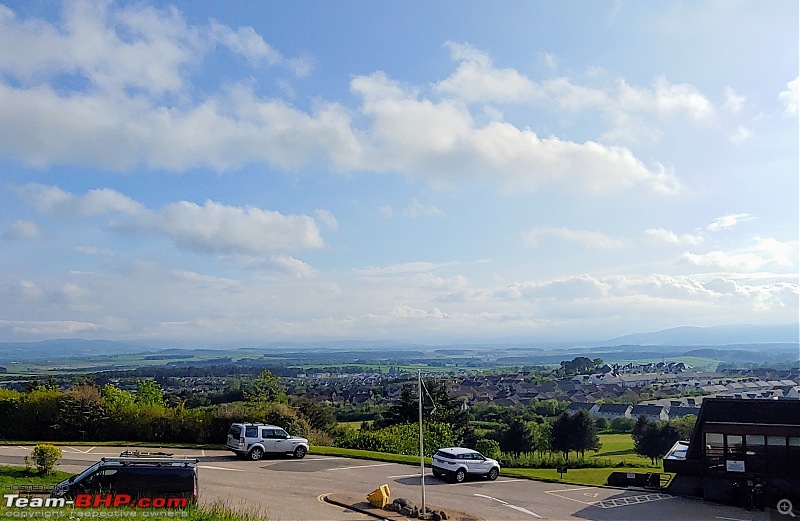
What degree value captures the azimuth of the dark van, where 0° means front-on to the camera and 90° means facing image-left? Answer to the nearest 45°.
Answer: approximately 90°

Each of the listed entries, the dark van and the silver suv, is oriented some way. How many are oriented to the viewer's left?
1

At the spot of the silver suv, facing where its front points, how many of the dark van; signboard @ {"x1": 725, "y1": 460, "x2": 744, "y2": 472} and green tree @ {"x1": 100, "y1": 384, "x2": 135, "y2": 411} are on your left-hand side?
1

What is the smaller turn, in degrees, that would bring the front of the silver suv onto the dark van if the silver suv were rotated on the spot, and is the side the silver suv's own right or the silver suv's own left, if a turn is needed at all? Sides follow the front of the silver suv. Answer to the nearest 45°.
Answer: approximately 135° to the silver suv's own right

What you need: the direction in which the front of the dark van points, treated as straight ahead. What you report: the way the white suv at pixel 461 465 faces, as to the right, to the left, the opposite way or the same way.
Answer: the opposite way

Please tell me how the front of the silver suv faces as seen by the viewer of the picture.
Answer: facing away from the viewer and to the right of the viewer

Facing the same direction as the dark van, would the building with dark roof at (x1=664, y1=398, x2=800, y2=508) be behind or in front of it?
behind

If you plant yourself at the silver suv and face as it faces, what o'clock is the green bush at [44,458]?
The green bush is roughly at 6 o'clock from the silver suv.

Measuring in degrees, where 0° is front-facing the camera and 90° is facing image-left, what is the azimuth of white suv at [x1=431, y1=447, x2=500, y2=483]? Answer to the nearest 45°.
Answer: approximately 225°

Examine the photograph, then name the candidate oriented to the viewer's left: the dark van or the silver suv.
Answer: the dark van
